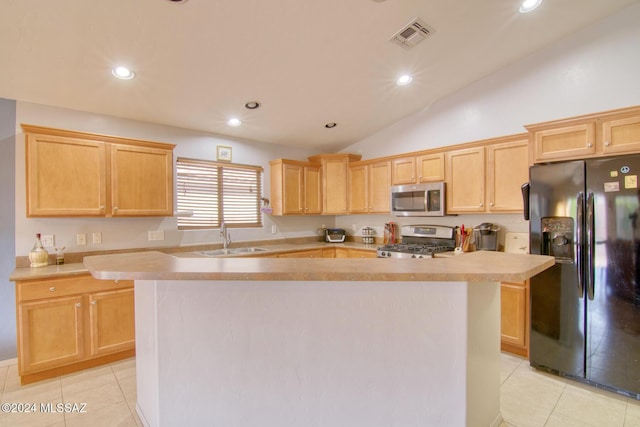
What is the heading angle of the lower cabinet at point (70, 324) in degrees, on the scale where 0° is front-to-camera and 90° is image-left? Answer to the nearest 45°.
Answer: approximately 315°

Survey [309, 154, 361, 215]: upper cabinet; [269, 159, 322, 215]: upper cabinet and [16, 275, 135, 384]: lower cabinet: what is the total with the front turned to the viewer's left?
0

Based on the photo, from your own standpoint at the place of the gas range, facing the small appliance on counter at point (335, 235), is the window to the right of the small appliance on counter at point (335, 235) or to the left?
left

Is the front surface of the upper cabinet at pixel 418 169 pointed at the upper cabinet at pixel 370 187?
no

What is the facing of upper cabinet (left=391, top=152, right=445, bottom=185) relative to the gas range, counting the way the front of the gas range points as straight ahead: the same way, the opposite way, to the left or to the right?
the same way

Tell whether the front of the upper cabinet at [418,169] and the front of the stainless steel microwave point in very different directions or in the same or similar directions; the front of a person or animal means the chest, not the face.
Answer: same or similar directions

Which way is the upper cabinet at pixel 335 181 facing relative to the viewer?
toward the camera

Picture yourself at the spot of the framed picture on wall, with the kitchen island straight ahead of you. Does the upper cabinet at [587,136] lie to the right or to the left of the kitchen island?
left

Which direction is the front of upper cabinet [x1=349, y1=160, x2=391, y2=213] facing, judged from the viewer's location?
facing the viewer and to the left of the viewer

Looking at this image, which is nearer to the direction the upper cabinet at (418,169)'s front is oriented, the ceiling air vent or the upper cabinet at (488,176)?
the ceiling air vent

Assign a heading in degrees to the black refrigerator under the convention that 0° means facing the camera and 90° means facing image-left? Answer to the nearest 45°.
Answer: approximately 45°

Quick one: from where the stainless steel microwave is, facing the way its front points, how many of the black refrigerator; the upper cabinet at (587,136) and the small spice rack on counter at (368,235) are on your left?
2

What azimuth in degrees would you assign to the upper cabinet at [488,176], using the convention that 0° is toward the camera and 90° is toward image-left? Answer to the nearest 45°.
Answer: approximately 45°

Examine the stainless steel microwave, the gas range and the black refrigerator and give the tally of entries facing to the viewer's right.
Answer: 0

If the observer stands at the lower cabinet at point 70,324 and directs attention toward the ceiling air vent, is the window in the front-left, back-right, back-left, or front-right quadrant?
front-left

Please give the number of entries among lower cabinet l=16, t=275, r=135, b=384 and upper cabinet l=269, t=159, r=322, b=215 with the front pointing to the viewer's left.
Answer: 0
